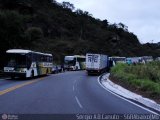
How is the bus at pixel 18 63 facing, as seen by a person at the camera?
facing the viewer and to the left of the viewer
